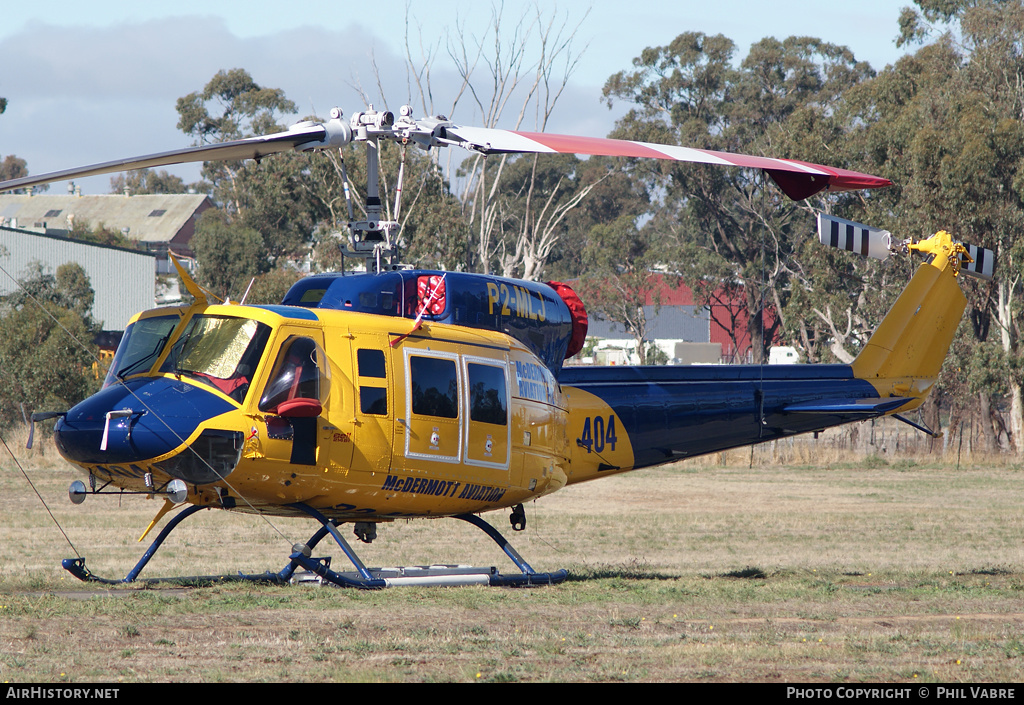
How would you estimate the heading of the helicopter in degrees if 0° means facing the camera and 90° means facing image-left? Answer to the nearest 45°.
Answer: approximately 45°

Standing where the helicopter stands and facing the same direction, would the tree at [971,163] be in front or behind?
behind

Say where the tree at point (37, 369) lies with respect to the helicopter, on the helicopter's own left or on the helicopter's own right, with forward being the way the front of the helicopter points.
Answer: on the helicopter's own right
